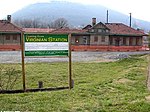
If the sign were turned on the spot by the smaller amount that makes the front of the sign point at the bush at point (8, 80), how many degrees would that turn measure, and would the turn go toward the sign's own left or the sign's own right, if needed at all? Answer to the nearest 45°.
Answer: approximately 135° to the sign's own right

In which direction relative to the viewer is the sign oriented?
toward the camera
